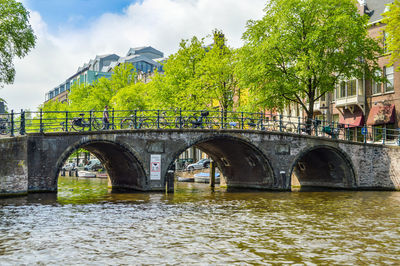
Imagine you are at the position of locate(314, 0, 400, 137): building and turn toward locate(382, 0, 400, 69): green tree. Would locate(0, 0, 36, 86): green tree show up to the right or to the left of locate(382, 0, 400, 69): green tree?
right

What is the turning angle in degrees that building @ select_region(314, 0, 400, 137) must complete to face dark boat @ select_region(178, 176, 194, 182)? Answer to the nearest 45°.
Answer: approximately 45° to its right

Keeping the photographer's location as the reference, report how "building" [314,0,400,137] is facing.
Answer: facing the viewer and to the left of the viewer

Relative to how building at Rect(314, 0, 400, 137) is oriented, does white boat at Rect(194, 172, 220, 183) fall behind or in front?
in front

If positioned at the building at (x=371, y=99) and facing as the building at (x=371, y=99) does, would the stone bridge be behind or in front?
in front

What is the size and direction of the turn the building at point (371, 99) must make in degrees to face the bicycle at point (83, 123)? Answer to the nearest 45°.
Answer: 0° — it already faces it

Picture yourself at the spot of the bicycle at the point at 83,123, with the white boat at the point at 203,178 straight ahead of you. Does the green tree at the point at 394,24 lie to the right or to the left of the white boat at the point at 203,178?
right

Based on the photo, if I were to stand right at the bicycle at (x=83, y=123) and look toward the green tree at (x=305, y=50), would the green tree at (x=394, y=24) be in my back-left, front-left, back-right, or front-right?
front-right

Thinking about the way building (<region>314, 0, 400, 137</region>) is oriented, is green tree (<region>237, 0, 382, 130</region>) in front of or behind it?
in front
